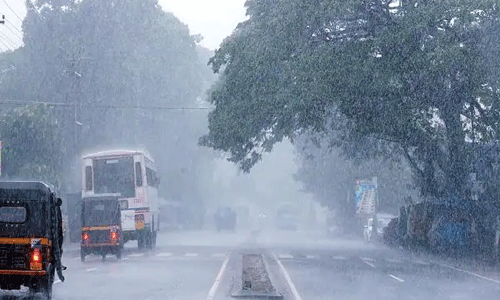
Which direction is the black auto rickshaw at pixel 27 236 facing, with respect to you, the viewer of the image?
facing away from the viewer

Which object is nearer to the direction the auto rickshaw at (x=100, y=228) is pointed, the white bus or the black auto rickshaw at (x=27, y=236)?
the white bus

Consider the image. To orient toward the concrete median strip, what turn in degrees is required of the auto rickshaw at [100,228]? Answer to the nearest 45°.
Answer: approximately 180°

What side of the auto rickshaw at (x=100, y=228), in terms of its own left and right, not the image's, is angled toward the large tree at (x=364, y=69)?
right

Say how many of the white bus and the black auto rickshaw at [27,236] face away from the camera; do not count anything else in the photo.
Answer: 2

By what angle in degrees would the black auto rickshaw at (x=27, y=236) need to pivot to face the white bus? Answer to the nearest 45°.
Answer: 0° — it already faces it

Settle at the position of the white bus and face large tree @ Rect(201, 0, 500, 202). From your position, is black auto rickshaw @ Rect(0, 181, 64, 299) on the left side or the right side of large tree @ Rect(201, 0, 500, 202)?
right

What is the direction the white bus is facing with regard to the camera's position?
facing away from the viewer

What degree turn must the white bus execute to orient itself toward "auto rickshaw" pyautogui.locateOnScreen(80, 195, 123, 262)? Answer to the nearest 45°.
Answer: approximately 180°

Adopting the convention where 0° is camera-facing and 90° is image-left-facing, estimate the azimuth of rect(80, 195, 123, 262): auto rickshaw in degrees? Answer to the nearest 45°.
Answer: approximately 180°
